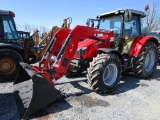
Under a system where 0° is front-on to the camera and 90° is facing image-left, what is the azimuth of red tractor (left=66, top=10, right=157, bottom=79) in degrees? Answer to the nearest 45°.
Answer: approximately 45°
